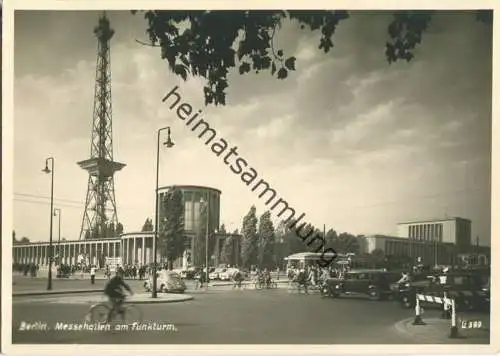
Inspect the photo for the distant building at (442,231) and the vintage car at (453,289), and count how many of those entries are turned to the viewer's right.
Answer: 0

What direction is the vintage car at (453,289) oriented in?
to the viewer's left

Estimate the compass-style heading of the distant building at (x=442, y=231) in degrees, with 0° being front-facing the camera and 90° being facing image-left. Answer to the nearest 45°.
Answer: approximately 45°
